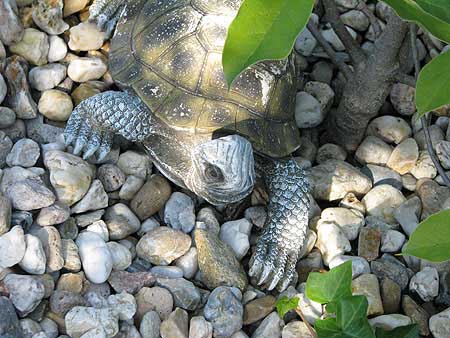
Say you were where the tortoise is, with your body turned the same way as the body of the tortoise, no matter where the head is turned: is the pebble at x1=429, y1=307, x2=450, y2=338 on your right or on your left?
on your left

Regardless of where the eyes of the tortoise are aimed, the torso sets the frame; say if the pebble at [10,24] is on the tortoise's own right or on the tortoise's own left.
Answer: on the tortoise's own right

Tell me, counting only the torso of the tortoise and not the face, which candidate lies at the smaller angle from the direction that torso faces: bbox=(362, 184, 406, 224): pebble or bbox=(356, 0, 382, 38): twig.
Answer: the pebble

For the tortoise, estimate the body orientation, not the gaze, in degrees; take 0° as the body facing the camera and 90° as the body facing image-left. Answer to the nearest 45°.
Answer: approximately 0°

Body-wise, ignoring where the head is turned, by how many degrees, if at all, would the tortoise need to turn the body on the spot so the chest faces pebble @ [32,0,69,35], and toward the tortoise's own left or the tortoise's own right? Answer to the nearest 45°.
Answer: approximately 135° to the tortoise's own right
